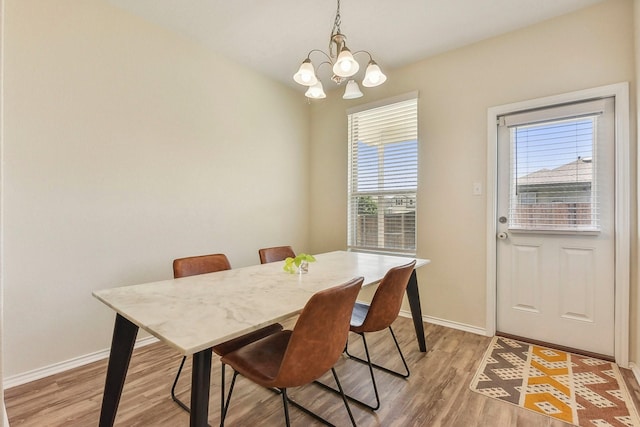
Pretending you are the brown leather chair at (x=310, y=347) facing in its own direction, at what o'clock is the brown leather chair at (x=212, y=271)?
the brown leather chair at (x=212, y=271) is roughly at 12 o'clock from the brown leather chair at (x=310, y=347).

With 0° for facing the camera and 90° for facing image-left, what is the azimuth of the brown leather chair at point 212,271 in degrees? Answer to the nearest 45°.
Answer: approximately 315°

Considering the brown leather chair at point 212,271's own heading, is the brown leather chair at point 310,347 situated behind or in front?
in front

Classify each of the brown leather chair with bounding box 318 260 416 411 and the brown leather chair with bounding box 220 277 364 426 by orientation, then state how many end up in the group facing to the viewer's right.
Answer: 0

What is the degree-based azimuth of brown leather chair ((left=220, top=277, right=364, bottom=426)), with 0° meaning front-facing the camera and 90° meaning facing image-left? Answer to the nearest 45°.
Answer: approximately 135°

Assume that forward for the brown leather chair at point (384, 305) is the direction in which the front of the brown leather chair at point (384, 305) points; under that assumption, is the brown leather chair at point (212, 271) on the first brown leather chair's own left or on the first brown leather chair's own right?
on the first brown leather chair's own left

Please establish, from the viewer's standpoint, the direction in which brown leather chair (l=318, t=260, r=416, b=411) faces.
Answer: facing away from the viewer and to the left of the viewer

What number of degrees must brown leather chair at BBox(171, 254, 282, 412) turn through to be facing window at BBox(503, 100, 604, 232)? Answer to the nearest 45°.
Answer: approximately 45° to its left

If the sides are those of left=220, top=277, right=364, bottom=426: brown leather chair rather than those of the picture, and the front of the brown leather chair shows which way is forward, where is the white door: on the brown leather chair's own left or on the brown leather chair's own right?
on the brown leather chair's own right

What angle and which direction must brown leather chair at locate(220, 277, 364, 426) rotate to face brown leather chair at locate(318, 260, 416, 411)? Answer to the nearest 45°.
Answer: approximately 90° to its right

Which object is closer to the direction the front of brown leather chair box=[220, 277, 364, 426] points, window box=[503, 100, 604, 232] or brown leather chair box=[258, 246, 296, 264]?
the brown leather chair

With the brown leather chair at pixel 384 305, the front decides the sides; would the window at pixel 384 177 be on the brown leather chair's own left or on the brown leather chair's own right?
on the brown leather chair's own right

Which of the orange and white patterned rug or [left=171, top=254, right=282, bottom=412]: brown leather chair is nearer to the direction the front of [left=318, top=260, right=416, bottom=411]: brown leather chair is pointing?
the brown leather chair
